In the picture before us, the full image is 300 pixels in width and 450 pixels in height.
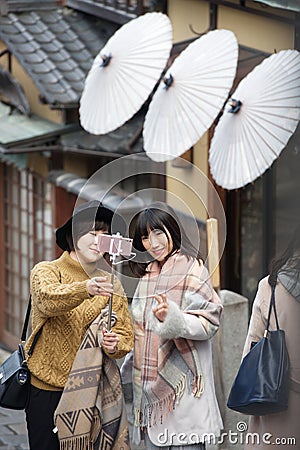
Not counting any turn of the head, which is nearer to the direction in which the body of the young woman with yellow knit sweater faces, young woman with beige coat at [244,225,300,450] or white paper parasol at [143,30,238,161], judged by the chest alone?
the young woman with beige coat

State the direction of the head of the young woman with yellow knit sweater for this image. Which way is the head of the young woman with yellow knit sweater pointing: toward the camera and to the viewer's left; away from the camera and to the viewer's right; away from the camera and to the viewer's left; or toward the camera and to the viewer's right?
toward the camera and to the viewer's right

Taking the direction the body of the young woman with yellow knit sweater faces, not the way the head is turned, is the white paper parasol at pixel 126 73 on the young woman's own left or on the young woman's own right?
on the young woman's own left

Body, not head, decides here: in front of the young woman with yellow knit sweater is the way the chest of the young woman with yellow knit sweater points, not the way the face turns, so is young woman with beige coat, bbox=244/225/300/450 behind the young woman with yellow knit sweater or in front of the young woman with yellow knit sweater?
in front

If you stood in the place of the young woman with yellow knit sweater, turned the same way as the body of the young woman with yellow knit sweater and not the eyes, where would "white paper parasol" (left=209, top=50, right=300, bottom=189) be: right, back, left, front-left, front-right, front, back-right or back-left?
left

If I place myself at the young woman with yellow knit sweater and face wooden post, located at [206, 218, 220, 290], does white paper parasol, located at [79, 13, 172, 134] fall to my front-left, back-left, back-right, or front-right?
front-left

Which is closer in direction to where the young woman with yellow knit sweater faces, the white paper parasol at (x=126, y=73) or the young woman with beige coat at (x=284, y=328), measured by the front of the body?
the young woman with beige coat

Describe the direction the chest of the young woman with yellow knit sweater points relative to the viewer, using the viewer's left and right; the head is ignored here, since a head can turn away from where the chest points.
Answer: facing the viewer and to the right of the viewer

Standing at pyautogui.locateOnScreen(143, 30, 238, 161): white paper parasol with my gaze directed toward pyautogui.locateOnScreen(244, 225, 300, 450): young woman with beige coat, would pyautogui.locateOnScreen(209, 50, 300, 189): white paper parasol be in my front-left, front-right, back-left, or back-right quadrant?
front-left

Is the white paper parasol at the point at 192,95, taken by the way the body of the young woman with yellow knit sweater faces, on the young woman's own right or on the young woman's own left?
on the young woman's own left
